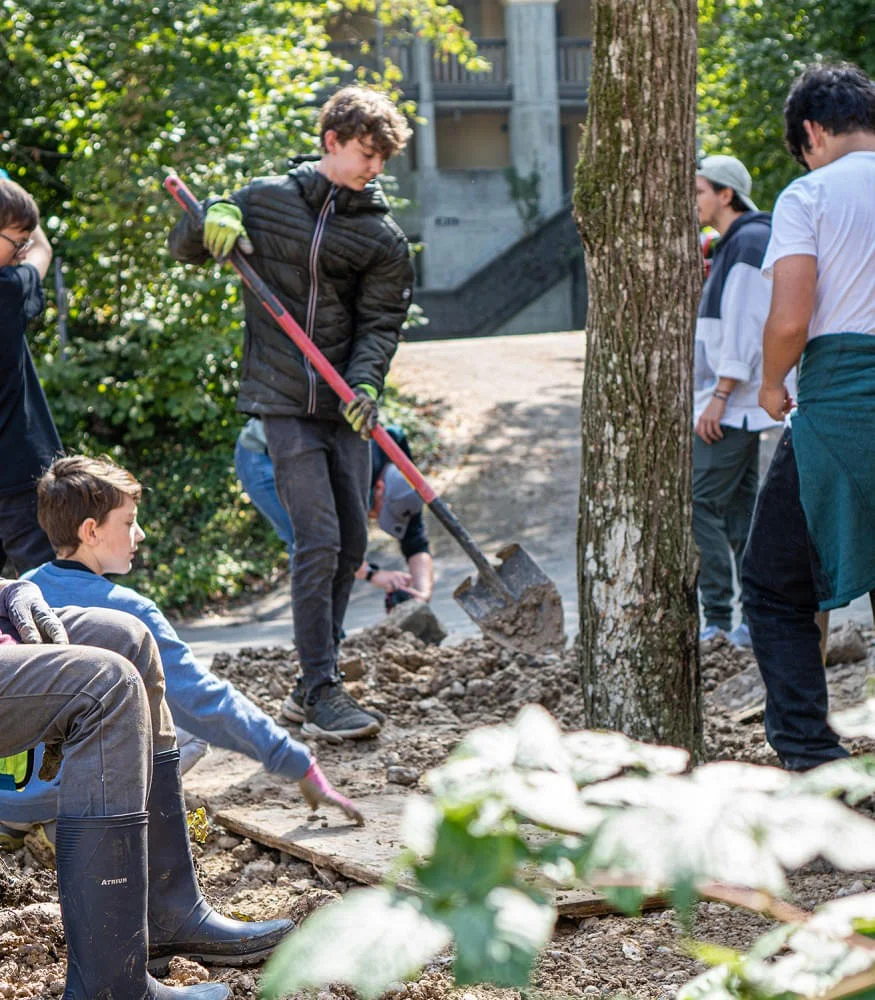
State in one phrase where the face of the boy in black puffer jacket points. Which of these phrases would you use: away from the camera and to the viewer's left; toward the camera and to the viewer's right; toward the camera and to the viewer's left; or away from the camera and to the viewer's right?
toward the camera and to the viewer's right

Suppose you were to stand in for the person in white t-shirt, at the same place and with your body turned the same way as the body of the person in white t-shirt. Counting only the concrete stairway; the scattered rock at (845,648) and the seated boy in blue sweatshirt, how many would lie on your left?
1

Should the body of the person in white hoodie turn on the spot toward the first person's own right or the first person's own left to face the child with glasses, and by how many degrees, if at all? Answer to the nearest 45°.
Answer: approximately 45° to the first person's own left

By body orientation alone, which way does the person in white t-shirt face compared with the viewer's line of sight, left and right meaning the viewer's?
facing away from the viewer and to the left of the viewer

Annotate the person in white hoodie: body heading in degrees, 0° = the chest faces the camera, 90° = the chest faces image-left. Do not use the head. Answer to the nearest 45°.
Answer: approximately 90°

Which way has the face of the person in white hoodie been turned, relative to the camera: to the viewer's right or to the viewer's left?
to the viewer's left

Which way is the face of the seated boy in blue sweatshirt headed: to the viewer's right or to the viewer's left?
to the viewer's right

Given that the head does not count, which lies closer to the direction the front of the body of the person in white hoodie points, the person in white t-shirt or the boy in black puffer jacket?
the boy in black puffer jacket

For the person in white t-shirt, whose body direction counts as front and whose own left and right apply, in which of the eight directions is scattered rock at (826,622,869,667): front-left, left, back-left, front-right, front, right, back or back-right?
front-right

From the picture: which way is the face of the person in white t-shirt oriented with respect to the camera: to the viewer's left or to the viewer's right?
to the viewer's left

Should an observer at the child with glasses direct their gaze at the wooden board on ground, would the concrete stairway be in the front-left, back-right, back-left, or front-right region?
back-left

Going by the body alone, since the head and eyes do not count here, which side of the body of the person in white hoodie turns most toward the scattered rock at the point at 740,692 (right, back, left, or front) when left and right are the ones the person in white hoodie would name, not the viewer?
left
